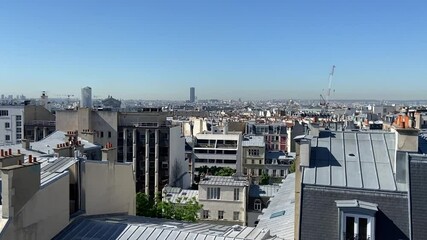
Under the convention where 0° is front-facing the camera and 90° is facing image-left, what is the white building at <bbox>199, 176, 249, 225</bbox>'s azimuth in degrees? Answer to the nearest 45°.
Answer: approximately 0°

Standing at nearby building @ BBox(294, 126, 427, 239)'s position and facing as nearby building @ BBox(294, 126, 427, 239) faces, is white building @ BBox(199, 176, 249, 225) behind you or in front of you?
behind

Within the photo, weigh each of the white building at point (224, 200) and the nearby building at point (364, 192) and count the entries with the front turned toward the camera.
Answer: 2

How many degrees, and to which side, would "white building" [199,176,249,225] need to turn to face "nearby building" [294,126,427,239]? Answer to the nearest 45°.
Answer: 0° — it already faces it

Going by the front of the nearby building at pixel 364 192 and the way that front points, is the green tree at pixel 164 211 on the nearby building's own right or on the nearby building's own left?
on the nearby building's own right
